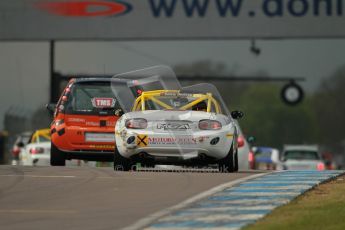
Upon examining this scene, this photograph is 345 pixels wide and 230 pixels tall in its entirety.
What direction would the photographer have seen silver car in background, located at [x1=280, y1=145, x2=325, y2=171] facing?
facing away from the viewer

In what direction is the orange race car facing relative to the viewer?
away from the camera

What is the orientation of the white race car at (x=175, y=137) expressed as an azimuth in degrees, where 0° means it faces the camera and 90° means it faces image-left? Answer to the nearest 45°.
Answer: approximately 180°

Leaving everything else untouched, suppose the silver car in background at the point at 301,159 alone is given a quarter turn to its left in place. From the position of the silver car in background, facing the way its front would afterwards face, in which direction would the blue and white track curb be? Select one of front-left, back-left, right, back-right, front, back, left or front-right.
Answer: left

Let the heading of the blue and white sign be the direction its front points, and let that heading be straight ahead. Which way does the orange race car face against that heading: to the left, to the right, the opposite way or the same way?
the opposite way
